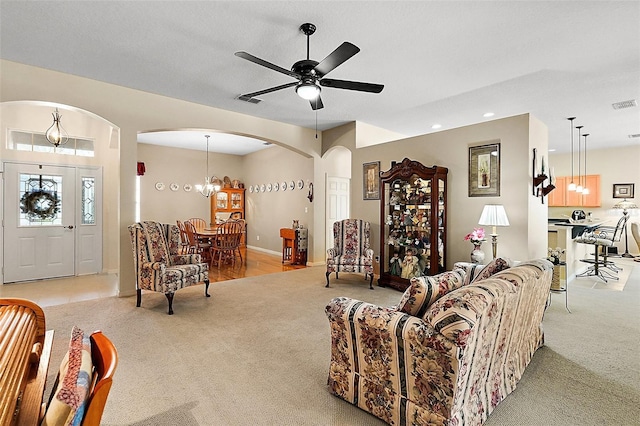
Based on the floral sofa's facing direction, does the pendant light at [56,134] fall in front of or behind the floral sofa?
in front

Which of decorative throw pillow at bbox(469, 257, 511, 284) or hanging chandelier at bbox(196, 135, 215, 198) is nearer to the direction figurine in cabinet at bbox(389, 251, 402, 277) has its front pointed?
the decorative throw pillow

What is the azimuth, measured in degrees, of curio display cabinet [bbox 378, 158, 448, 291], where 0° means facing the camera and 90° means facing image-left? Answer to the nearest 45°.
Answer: approximately 45°

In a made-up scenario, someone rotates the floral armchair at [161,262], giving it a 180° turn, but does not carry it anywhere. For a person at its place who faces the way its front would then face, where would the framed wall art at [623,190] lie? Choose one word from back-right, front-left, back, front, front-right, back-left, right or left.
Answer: back-right

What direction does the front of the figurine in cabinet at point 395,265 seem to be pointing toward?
toward the camera

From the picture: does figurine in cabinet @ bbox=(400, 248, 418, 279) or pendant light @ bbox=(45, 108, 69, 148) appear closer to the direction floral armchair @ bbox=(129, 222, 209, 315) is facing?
the figurine in cabinet

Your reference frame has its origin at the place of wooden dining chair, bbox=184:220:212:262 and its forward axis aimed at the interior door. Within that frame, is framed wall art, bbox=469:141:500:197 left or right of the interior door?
right

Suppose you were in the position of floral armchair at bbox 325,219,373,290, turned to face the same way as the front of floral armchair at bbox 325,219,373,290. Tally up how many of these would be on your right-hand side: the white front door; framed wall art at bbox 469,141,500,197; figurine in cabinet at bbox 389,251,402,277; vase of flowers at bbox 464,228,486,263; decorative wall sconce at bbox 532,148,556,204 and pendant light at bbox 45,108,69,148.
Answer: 2

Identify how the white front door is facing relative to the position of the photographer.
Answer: facing the viewer and to the right of the viewer

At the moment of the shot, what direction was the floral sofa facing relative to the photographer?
facing away from the viewer and to the left of the viewer

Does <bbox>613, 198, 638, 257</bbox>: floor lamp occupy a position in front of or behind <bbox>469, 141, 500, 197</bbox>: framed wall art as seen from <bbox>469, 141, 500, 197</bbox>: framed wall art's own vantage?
behind

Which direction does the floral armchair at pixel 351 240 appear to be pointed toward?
toward the camera

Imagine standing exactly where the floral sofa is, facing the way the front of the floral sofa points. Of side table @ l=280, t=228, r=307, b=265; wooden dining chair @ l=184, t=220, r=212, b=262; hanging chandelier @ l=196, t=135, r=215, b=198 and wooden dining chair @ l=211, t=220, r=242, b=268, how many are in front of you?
4

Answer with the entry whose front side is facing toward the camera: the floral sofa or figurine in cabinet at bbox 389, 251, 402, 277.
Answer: the figurine in cabinet

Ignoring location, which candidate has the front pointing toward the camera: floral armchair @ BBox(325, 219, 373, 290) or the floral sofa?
the floral armchair

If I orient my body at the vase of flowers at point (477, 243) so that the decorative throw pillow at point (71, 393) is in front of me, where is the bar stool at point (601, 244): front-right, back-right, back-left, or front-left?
back-left

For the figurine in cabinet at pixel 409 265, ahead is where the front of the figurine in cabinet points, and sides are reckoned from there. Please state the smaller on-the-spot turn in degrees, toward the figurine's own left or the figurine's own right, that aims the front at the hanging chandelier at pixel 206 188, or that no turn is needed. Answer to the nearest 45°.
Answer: approximately 135° to the figurine's own right

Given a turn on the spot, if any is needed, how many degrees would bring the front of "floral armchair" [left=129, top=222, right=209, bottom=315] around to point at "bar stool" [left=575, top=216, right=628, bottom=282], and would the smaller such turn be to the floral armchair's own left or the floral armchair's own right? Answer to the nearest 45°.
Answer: approximately 45° to the floral armchair's own left

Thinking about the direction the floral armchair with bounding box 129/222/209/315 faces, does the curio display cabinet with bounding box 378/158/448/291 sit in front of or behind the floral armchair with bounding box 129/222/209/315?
in front

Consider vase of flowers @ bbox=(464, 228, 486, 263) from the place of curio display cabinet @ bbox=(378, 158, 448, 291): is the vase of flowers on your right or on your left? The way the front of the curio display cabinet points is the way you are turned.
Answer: on your left

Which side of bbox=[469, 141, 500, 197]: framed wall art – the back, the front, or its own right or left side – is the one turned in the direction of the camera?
front
